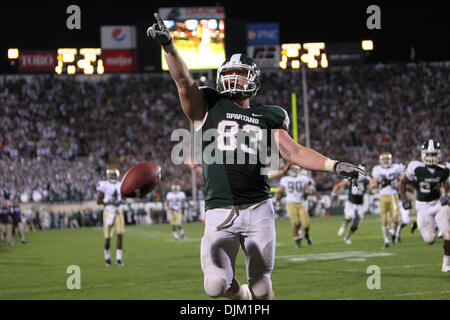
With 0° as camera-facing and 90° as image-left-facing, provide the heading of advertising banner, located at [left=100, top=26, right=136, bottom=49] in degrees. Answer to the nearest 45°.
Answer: approximately 0°

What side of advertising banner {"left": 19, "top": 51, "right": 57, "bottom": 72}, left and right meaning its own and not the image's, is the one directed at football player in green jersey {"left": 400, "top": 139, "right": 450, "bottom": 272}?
front

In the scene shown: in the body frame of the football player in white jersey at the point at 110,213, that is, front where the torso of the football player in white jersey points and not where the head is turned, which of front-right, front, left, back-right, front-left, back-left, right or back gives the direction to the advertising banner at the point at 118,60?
back

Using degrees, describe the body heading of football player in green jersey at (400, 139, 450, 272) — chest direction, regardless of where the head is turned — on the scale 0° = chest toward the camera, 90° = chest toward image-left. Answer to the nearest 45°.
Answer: approximately 0°

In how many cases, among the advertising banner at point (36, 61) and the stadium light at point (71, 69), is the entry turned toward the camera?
2

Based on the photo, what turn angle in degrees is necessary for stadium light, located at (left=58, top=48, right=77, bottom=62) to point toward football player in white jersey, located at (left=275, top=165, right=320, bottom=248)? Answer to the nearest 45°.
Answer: approximately 45° to its left

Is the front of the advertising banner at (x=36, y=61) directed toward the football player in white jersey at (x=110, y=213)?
yes

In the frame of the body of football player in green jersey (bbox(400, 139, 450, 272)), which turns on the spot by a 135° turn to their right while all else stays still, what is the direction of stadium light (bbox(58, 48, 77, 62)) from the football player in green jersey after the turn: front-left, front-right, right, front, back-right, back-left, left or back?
front

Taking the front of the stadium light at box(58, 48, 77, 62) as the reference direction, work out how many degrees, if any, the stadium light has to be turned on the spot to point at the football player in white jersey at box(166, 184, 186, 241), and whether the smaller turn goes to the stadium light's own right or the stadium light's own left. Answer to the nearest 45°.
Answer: approximately 45° to the stadium light's own left

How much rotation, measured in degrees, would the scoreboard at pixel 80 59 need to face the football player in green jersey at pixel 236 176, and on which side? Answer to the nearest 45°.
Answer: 0° — it already faces them
